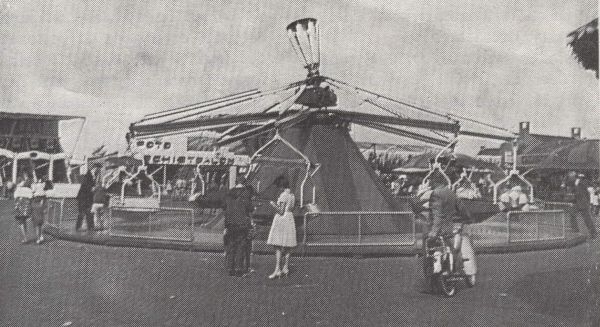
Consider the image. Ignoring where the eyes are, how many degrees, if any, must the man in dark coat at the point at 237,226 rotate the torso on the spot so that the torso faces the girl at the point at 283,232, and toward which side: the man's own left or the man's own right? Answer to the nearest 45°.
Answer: approximately 90° to the man's own right

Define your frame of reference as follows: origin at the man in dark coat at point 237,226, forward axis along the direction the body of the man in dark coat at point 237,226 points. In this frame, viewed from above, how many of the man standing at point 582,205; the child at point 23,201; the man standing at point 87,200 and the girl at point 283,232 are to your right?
2

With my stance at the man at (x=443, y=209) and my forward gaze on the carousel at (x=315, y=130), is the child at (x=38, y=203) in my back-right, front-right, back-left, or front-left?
front-left

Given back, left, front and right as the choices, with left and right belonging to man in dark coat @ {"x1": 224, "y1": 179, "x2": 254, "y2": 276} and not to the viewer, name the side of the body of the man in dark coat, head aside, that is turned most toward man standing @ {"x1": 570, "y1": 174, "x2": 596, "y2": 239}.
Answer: right

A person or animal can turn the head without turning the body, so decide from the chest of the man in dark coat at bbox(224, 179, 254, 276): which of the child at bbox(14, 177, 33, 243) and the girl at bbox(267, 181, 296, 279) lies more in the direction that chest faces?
the child

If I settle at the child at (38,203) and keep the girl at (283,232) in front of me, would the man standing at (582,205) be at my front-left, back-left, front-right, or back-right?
front-left

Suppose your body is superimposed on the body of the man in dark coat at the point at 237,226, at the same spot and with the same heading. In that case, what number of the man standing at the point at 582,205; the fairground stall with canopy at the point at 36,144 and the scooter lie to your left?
1

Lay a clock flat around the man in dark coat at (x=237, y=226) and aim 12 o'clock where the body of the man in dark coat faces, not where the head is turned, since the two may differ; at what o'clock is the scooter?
The scooter is roughly at 4 o'clock from the man in dark coat.

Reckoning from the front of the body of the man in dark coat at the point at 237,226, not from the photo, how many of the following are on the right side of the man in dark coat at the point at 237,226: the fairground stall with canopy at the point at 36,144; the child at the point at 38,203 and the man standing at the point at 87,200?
0

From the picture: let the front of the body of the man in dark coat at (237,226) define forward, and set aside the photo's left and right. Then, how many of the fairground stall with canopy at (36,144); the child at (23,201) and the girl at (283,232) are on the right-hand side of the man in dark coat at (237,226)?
1

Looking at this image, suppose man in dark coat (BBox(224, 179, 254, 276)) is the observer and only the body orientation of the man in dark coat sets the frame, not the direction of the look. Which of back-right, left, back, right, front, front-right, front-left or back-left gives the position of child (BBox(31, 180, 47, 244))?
front-left

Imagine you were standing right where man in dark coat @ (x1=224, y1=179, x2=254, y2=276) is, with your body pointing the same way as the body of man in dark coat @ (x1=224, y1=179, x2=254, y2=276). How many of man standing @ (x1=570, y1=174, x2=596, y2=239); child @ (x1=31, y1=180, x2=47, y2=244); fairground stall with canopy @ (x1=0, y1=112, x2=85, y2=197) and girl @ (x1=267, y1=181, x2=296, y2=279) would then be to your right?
2

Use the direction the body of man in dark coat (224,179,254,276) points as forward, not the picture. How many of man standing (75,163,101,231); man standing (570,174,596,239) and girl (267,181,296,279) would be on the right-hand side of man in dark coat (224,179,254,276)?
2

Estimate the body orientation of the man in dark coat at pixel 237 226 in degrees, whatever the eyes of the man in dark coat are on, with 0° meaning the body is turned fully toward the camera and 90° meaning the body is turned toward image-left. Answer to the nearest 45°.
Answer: approximately 180°

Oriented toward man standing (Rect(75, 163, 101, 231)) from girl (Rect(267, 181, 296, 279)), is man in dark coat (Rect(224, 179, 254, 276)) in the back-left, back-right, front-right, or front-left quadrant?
front-left

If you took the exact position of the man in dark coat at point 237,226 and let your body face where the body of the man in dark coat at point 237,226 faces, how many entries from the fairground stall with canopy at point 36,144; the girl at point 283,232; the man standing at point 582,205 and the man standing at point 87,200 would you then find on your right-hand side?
2
